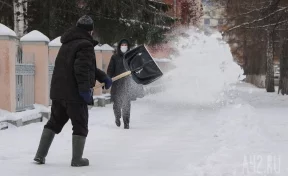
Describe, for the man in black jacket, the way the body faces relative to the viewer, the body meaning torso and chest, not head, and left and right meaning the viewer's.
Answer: facing away from the viewer and to the right of the viewer

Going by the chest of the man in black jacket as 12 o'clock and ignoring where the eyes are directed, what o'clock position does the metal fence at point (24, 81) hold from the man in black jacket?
The metal fence is roughly at 10 o'clock from the man in black jacket.

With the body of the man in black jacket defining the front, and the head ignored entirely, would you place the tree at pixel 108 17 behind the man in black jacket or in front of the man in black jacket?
in front

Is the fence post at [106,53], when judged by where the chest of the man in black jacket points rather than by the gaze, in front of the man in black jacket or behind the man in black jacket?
in front

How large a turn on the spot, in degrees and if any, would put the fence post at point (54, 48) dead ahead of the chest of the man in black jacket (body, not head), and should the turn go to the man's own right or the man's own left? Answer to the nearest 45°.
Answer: approximately 45° to the man's own left

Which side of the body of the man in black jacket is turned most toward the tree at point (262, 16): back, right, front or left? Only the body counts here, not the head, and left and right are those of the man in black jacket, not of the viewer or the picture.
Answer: front

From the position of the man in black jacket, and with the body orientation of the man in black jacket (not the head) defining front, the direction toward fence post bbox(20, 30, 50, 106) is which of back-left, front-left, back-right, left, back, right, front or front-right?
front-left

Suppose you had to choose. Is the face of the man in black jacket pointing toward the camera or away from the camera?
away from the camera

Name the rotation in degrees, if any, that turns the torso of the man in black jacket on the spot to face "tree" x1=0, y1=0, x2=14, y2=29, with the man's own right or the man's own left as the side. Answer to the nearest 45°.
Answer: approximately 45° to the man's own left

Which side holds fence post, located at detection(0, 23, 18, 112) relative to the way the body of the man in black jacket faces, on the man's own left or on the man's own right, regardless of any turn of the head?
on the man's own left

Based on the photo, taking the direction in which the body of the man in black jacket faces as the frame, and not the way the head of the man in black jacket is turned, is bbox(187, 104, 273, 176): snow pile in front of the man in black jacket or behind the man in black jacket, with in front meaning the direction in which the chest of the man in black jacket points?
in front
